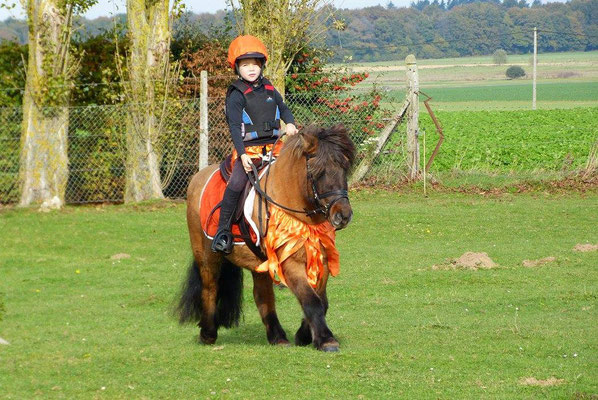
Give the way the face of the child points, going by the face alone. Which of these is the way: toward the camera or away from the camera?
toward the camera

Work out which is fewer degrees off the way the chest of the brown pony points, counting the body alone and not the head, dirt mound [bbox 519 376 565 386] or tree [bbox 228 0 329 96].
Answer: the dirt mound

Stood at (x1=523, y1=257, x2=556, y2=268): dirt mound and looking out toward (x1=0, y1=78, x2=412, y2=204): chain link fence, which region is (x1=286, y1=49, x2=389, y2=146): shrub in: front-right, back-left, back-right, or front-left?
front-right

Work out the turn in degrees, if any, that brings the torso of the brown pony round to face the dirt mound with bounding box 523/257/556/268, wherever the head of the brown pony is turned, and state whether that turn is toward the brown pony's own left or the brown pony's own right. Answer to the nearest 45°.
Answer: approximately 90° to the brown pony's own left

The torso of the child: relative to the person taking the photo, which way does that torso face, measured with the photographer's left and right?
facing the viewer and to the right of the viewer

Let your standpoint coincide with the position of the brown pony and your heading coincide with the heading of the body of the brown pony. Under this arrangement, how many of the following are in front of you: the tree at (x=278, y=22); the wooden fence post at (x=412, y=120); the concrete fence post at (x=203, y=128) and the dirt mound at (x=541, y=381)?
1

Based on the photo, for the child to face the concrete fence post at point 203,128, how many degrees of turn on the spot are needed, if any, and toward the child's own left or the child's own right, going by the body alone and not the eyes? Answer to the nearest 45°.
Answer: approximately 135° to the child's own left

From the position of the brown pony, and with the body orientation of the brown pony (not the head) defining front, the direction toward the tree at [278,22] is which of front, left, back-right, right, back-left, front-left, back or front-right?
back-left

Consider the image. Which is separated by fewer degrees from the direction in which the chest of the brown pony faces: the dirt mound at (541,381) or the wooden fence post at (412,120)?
the dirt mound

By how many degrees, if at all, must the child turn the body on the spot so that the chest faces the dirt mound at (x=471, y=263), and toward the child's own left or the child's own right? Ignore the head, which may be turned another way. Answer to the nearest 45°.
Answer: approximately 90° to the child's own left

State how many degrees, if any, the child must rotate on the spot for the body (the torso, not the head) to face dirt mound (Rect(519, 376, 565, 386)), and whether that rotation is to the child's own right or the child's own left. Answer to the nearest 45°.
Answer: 0° — they already face it

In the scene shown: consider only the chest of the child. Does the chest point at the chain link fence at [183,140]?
no

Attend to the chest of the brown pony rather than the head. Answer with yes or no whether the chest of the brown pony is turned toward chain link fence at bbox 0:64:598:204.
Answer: no

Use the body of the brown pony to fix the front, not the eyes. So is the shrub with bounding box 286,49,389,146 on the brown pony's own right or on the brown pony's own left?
on the brown pony's own left

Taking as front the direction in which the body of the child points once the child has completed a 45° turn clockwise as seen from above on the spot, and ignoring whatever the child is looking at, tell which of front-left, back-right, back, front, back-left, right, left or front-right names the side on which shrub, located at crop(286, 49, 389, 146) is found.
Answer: back

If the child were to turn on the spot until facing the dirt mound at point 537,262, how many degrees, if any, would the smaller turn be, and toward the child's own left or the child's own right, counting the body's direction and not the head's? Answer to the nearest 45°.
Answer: approximately 90° to the child's own left
